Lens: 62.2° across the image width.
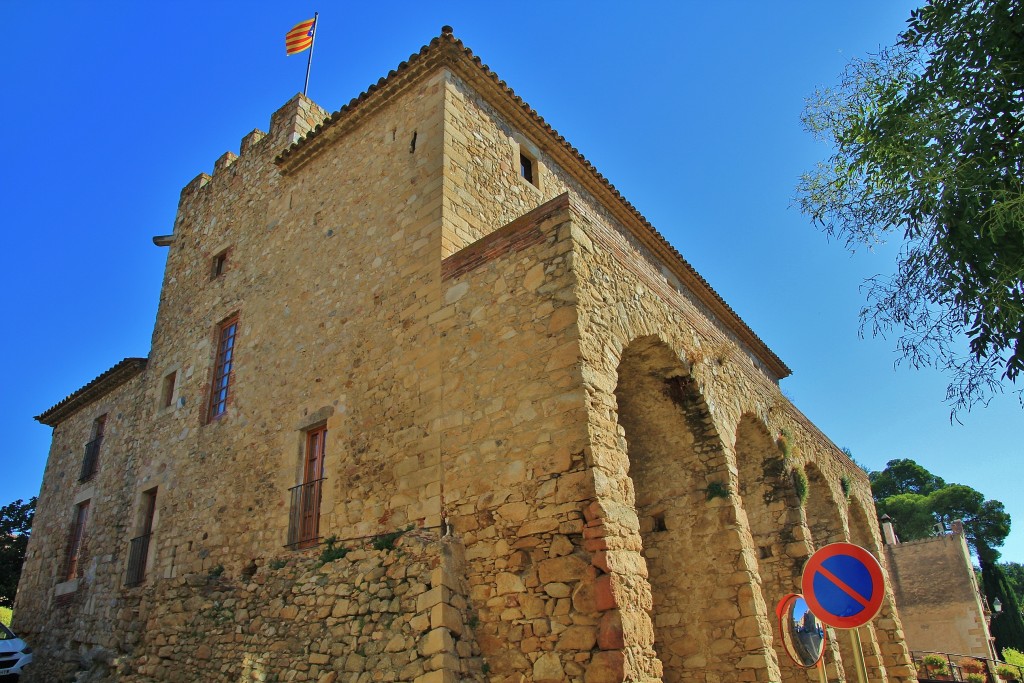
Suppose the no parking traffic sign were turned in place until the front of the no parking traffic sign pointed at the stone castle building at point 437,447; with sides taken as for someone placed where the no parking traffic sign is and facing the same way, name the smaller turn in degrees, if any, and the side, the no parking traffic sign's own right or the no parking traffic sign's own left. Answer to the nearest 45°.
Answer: approximately 135° to the no parking traffic sign's own right

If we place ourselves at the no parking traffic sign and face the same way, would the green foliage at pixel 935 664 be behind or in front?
behind

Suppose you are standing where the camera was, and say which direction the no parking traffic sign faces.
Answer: facing the viewer

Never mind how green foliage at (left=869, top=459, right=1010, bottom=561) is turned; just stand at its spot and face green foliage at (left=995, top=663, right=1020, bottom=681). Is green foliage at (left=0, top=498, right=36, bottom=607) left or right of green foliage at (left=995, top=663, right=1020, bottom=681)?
right

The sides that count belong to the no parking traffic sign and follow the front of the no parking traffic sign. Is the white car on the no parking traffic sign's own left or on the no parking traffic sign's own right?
on the no parking traffic sign's own right

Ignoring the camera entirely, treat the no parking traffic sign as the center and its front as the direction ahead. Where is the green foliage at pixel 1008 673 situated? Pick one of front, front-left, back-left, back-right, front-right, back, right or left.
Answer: back

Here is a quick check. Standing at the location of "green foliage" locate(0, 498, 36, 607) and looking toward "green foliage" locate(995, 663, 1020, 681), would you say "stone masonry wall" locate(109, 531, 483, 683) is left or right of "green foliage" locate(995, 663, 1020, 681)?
right

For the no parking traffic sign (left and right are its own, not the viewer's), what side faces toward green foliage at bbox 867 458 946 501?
back

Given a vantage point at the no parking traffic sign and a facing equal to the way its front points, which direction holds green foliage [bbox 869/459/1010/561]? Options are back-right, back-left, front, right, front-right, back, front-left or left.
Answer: back
